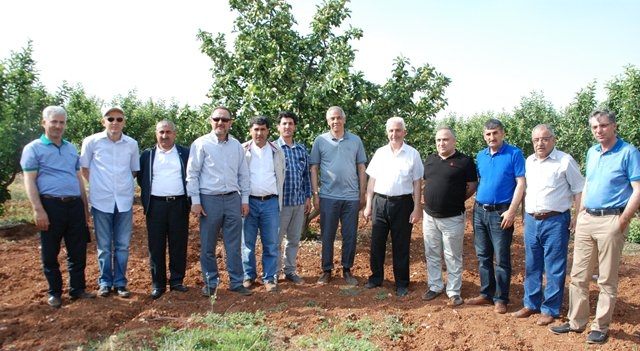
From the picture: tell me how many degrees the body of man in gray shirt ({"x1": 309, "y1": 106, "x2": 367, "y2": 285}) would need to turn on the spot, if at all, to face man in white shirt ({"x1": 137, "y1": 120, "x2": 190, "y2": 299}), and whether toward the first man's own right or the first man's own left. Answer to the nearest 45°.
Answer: approximately 90° to the first man's own right

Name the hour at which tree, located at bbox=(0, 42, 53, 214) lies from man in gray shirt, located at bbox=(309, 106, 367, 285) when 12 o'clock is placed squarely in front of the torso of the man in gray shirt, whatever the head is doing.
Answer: The tree is roughly at 4 o'clock from the man in gray shirt.

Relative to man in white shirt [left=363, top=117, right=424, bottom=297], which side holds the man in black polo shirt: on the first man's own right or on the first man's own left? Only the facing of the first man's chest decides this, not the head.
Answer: on the first man's own left

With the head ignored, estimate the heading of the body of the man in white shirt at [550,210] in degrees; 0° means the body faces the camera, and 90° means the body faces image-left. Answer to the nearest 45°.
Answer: approximately 45°

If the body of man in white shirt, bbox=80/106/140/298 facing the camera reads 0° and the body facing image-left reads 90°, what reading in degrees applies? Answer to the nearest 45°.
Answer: approximately 0°

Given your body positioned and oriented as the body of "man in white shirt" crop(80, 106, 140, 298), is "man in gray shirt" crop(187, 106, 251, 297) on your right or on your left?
on your left
